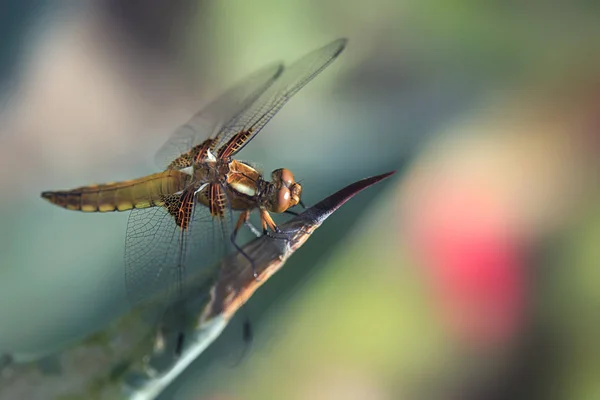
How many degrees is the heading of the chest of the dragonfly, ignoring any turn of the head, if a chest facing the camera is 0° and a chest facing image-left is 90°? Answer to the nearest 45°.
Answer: approximately 270°
